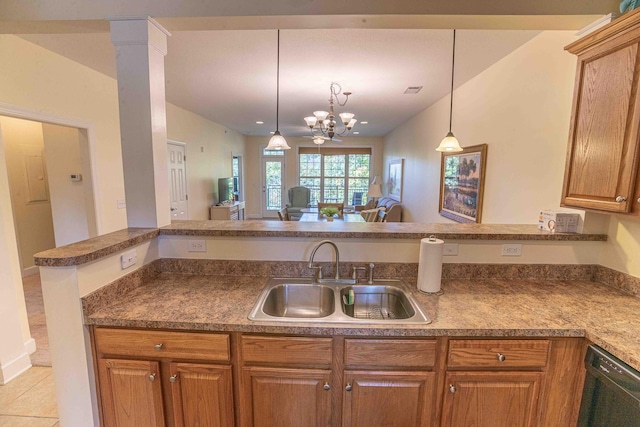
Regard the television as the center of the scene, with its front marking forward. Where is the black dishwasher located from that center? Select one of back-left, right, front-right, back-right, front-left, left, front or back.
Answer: front-right

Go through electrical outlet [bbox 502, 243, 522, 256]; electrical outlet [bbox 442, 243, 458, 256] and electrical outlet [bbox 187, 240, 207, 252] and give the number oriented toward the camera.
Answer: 3

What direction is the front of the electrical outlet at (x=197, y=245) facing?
toward the camera

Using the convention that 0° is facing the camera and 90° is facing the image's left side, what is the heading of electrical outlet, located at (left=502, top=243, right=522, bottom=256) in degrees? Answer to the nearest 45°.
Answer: approximately 0°

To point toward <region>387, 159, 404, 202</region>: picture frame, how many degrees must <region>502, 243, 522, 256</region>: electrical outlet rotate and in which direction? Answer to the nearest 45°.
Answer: approximately 135° to its right

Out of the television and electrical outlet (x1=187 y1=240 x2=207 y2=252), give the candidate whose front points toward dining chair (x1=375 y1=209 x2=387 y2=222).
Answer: the television

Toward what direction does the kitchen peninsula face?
toward the camera

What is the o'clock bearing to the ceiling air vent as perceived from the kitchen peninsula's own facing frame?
The ceiling air vent is roughly at 7 o'clock from the kitchen peninsula.

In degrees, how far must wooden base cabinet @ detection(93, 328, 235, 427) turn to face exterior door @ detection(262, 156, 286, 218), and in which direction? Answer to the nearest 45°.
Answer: approximately 135° to its left

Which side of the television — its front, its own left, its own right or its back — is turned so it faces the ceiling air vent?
front
